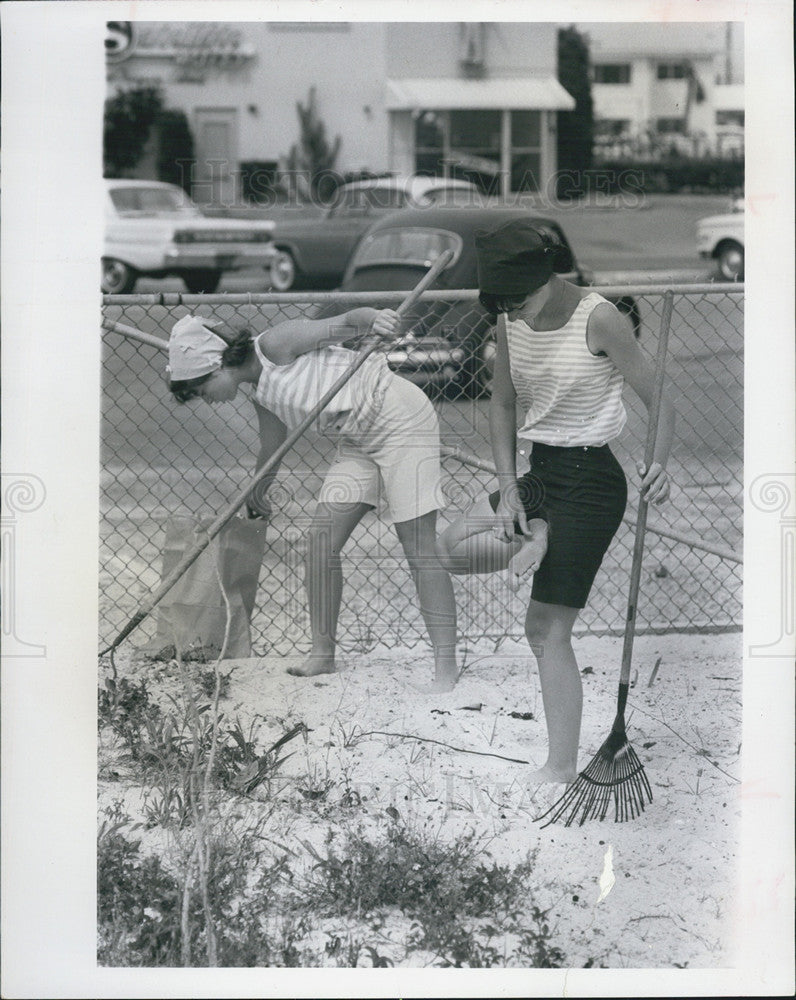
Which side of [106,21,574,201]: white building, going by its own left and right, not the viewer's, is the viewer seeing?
front

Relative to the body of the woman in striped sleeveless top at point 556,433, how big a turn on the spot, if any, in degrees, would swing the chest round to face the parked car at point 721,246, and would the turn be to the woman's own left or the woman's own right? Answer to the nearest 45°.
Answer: approximately 135° to the woman's own right

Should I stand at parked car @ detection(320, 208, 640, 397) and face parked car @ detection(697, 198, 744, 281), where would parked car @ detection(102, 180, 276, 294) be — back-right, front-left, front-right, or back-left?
front-left

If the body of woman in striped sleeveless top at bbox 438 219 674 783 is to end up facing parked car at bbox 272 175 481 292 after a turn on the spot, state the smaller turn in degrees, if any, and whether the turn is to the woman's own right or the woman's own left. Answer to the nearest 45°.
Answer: approximately 135° to the woman's own right

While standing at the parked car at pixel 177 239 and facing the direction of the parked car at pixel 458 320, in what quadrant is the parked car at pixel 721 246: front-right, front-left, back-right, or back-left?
front-left

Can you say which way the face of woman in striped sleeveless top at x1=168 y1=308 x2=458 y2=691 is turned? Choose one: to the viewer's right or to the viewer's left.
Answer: to the viewer's left

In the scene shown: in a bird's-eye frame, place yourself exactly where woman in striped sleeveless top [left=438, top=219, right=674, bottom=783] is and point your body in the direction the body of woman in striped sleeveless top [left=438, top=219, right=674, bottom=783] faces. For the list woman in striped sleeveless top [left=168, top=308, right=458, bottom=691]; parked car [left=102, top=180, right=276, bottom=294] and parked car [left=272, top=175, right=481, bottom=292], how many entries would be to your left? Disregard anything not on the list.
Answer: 0

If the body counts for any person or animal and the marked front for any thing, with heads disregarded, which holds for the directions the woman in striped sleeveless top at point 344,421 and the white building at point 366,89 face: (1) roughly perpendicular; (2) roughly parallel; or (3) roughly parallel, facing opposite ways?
roughly perpendicular

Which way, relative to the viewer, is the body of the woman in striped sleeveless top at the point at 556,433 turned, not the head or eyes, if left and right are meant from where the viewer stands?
facing the viewer and to the left of the viewer

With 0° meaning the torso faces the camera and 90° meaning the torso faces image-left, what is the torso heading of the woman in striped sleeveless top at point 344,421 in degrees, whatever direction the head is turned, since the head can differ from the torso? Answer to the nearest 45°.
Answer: approximately 90°
